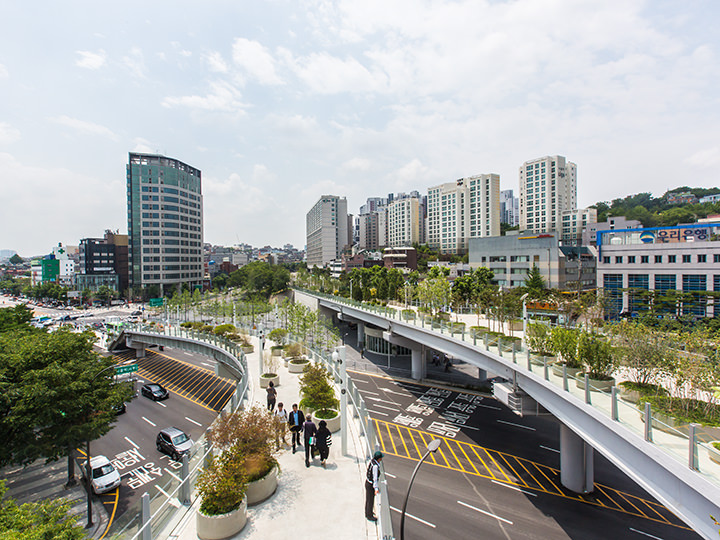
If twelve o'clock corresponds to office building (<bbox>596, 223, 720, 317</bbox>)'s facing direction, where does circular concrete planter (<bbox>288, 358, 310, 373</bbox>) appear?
The circular concrete planter is roughly at 1 o'clock from the office building.

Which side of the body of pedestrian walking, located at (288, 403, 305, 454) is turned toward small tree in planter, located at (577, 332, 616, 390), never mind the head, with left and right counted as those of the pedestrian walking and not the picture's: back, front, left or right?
left

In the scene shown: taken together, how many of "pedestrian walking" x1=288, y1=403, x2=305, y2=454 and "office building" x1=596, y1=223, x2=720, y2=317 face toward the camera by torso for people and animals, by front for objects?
2

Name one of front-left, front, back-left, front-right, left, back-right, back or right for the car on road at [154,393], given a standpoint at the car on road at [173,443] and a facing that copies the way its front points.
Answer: back-left

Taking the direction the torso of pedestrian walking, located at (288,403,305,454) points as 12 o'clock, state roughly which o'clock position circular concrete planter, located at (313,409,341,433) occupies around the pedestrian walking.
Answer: The circular concrete planter is roughly at 8 o'clock from the pedestrian walking.

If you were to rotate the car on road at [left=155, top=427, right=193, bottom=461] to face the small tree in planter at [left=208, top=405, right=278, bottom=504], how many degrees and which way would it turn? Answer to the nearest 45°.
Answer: approximately 45° to its right

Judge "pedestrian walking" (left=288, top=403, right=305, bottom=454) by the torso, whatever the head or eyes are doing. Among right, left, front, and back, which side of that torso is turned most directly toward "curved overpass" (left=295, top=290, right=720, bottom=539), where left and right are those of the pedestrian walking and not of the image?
left

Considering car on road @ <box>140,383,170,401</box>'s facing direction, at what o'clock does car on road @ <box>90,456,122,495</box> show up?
car on road @ <box>90,456,122,495</box> is roughly at 2 o'clock from car on road @ <box>140,383,170,401</box>.

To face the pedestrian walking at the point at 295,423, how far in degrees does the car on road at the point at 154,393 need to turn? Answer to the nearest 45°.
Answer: approximately 45° to its right
